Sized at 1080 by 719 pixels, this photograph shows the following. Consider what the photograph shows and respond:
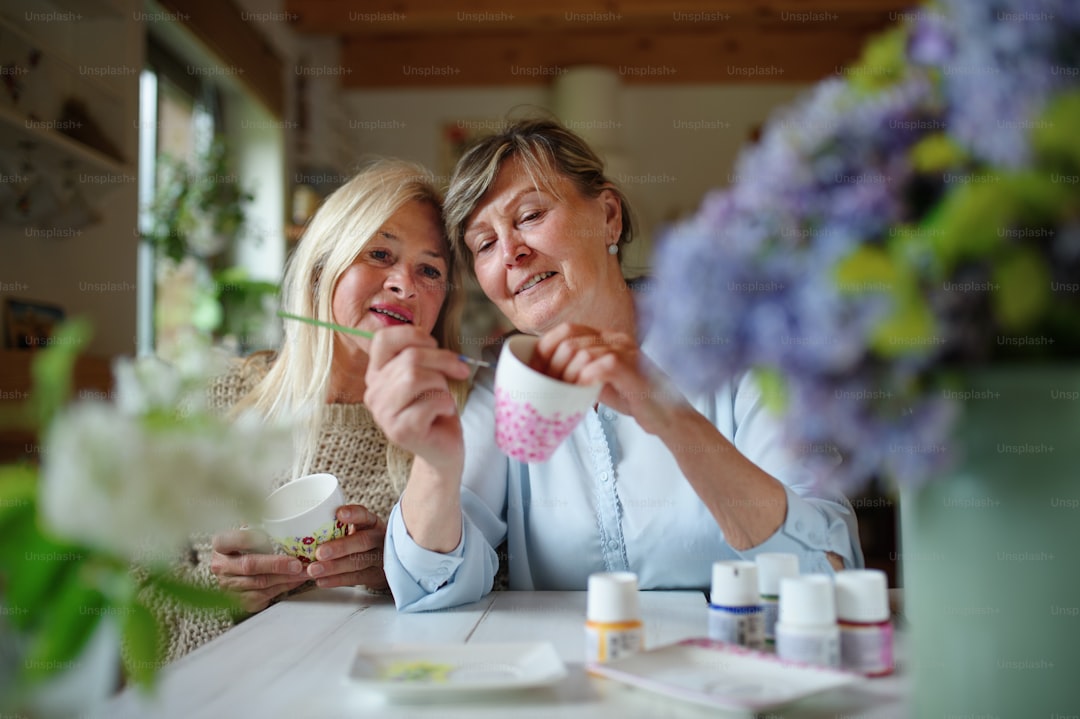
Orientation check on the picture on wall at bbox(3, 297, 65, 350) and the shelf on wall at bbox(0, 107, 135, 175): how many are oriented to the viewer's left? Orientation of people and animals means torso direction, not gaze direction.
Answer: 0

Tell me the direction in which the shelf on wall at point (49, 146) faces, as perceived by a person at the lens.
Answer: facing the viewer and to the right of the viewer

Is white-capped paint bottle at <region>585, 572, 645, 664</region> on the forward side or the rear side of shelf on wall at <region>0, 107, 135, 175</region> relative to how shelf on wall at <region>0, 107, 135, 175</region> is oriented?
on the forward side

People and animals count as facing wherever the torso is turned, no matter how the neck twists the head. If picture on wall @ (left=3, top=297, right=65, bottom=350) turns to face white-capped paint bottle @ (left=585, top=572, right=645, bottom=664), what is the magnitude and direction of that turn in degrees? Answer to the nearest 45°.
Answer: approximately 45° to its right

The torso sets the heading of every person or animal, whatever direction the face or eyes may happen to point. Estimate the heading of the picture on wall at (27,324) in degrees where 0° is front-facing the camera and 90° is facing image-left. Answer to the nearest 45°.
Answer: approximately 315°

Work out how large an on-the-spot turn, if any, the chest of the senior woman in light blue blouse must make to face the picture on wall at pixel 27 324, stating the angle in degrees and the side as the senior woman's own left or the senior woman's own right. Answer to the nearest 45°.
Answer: approximately 135° to the senior woman's own right

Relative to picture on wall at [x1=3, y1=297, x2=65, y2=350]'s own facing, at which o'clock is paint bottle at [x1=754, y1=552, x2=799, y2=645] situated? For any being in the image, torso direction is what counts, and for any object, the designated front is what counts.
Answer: The paint bottle is roughly at 1 o'clock from the picture on wall.

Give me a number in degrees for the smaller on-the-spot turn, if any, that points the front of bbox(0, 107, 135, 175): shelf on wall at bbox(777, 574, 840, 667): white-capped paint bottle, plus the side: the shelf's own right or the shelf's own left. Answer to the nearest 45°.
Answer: approximately 45° to the shelf's own right

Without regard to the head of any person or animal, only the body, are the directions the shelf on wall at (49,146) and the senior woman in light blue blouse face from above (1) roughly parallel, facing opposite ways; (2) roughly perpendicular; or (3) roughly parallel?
roughly perpendicular

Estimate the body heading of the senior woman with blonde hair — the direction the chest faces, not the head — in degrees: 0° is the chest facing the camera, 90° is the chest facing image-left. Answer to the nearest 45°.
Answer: approximately 315°
